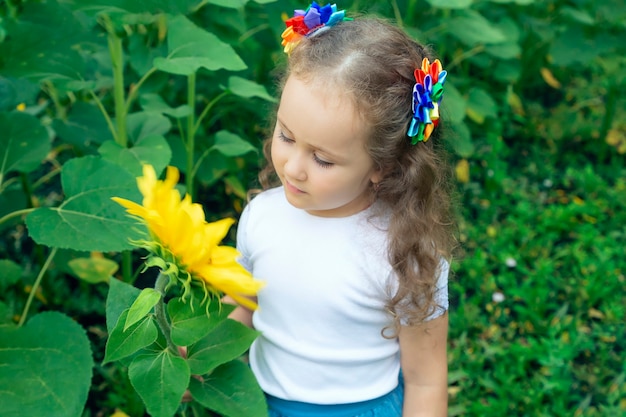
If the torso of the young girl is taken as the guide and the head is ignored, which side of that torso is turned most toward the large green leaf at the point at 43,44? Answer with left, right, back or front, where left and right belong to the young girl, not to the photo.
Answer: right

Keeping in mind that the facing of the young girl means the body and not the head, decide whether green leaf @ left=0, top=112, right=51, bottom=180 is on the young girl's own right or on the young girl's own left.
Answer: on the young girl's own right

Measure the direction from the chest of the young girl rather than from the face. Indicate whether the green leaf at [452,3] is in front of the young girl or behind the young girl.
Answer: behind

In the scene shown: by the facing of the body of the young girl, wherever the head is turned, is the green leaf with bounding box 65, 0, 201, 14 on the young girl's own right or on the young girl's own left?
on the young girl's own right

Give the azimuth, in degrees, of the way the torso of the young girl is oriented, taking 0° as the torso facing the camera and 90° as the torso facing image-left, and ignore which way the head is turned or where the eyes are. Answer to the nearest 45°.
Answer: approximately 45°

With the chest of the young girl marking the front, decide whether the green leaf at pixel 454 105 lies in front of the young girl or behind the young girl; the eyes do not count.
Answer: behind
